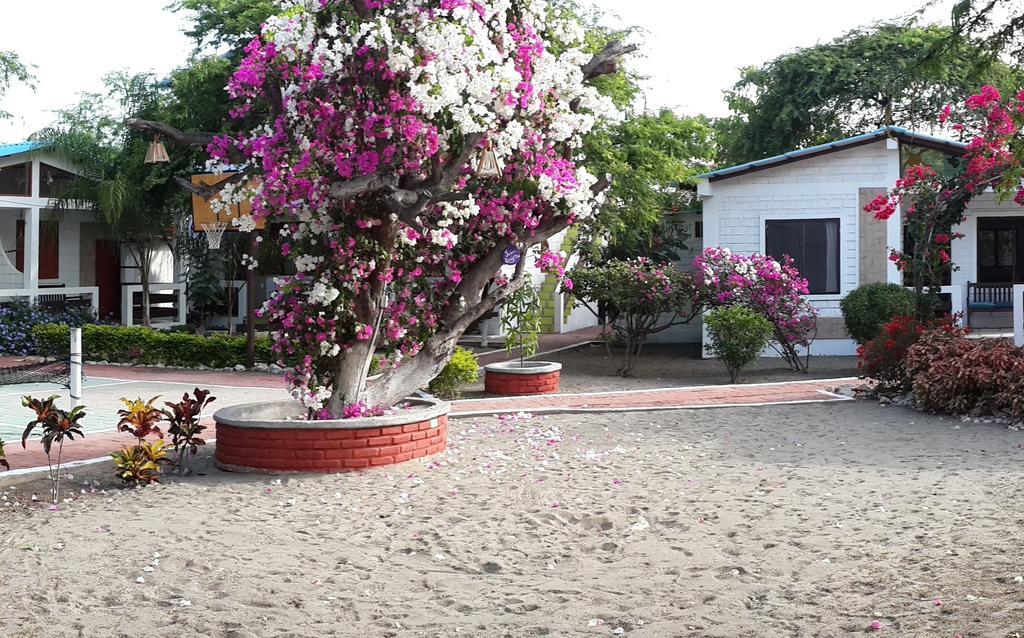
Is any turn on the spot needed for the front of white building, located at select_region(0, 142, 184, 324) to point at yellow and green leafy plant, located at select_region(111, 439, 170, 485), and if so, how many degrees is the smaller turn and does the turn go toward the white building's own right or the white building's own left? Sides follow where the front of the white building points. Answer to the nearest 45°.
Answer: approximately 45° to the white building's own right

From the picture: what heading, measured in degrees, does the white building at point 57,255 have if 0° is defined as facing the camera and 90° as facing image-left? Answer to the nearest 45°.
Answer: approximately 315°

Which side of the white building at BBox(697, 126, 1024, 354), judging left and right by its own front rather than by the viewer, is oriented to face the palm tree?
right
